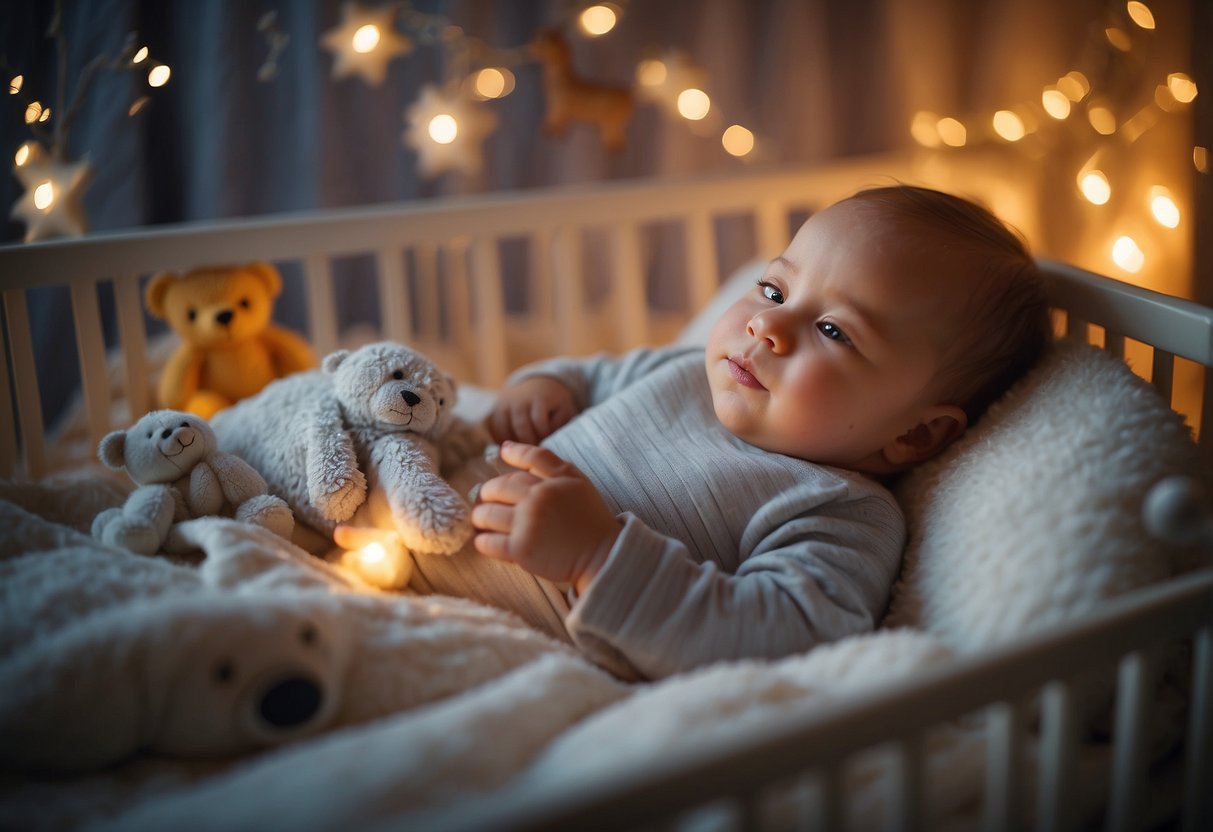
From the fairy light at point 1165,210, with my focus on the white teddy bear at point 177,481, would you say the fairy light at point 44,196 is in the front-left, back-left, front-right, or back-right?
front-right

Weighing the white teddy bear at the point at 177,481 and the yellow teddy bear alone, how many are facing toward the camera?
2

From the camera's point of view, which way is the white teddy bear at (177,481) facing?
toward the camera

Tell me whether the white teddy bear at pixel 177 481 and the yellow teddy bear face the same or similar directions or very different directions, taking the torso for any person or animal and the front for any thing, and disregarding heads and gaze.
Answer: same or similar directions

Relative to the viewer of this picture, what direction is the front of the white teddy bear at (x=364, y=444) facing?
facing the viewer and to the right of the viewer

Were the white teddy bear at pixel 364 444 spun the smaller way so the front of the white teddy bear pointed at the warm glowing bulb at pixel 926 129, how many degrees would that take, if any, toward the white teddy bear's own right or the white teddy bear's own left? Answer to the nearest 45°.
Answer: approximately 90° to the white teddy bear's own left

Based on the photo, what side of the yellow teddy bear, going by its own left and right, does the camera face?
front

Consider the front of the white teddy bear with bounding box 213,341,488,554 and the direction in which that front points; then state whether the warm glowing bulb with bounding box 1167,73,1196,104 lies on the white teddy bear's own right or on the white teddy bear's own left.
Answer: on the white teddy bear's own left
